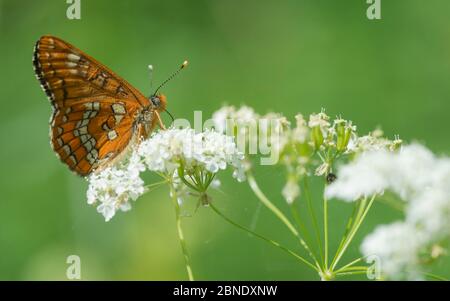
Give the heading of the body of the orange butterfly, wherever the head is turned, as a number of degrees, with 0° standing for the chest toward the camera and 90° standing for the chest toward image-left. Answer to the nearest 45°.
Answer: approximately 270°

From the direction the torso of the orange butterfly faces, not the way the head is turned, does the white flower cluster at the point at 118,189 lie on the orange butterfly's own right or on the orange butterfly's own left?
on the orange butterfly's own right

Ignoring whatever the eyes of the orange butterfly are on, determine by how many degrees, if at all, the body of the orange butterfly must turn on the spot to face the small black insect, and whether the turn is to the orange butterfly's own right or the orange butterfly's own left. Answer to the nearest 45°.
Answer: approximately 45° to the orange butterfly's own right

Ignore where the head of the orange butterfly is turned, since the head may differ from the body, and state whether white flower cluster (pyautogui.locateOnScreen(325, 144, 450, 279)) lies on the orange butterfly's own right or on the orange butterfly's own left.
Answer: on the orange butterfly's own right
